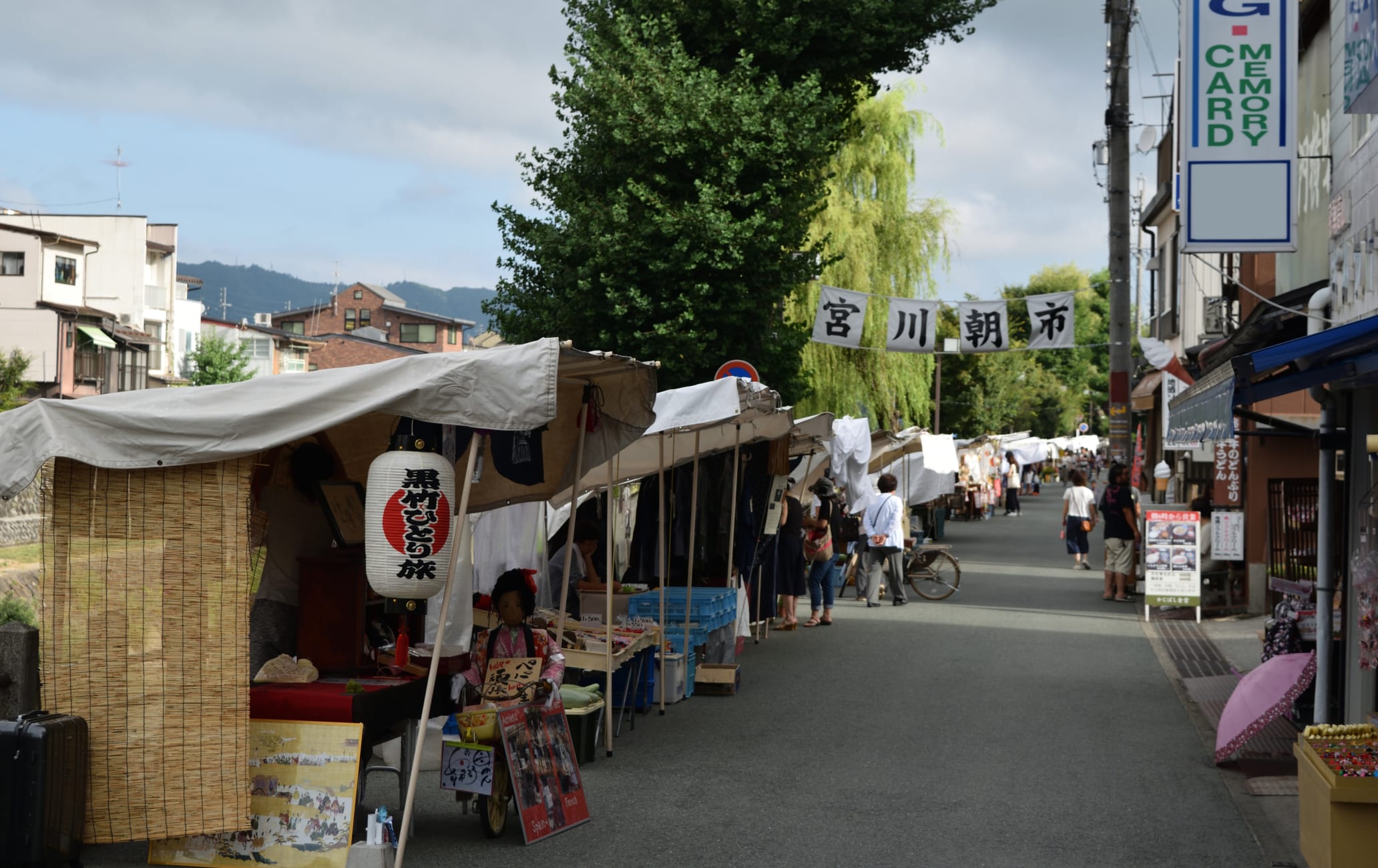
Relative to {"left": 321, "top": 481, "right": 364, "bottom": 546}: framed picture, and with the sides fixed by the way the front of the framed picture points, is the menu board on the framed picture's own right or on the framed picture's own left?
on the framed picture's own left

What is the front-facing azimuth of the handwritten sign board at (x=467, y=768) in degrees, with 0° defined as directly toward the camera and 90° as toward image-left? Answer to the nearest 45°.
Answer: approximately 0°

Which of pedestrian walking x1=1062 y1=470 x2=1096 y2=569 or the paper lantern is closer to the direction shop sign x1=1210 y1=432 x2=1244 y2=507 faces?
the paper lantern

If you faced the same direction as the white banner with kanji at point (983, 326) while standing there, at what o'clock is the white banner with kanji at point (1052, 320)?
the white banner with kanji at point (1052, 320) is roughly at 10 o'clock from the white banner with kanji at point (983, 326).

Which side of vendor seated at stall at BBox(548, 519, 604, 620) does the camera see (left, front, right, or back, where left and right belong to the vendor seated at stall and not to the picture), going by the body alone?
right

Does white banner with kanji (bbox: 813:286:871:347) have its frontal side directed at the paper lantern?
yes

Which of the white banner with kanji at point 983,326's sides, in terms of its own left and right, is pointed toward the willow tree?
back
